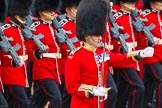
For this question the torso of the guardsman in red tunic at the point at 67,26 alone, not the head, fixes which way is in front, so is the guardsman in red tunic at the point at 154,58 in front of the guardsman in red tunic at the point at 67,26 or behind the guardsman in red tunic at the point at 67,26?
in front

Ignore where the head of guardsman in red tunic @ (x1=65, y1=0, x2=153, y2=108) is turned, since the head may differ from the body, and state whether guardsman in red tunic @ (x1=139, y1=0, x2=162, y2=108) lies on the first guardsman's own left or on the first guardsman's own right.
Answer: on the first guardsman's own left

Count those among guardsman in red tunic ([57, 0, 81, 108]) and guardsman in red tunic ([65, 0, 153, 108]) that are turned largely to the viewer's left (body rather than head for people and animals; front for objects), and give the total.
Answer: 0

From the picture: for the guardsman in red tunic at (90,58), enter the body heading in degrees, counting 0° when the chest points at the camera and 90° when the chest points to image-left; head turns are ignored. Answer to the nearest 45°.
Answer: approximately 315°

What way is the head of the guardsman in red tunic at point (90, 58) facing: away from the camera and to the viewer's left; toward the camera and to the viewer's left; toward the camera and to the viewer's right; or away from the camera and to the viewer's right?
toward the camera and to the viewer's right
